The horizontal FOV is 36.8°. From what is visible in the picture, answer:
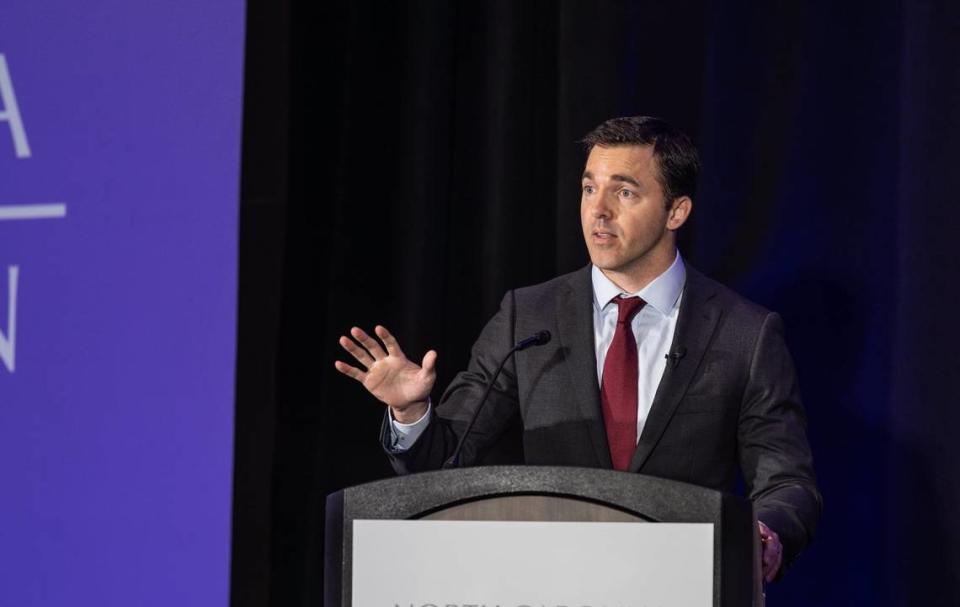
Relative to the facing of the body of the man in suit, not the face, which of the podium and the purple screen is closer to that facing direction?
the podium

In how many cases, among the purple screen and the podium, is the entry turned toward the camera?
2

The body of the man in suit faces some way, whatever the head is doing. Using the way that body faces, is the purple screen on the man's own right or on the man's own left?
on the man's own right

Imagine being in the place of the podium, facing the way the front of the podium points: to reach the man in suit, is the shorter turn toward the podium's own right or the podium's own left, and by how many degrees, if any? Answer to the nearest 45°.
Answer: approximately 180°

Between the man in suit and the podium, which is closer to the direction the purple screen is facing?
the podium

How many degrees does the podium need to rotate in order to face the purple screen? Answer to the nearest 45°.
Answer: approximately 135° to its right

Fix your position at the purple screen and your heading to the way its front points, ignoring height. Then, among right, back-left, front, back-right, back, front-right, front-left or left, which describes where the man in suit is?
front-left

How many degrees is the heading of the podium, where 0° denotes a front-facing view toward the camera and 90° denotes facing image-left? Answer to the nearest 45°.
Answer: approximately 0°

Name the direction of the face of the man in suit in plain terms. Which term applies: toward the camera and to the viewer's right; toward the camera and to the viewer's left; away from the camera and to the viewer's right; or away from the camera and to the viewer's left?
toward the camera and to the viewer's left

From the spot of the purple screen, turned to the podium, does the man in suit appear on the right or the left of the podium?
left

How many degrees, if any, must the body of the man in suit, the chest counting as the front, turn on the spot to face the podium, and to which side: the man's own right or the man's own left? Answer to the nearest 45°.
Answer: approximately 45° to the man's own left
